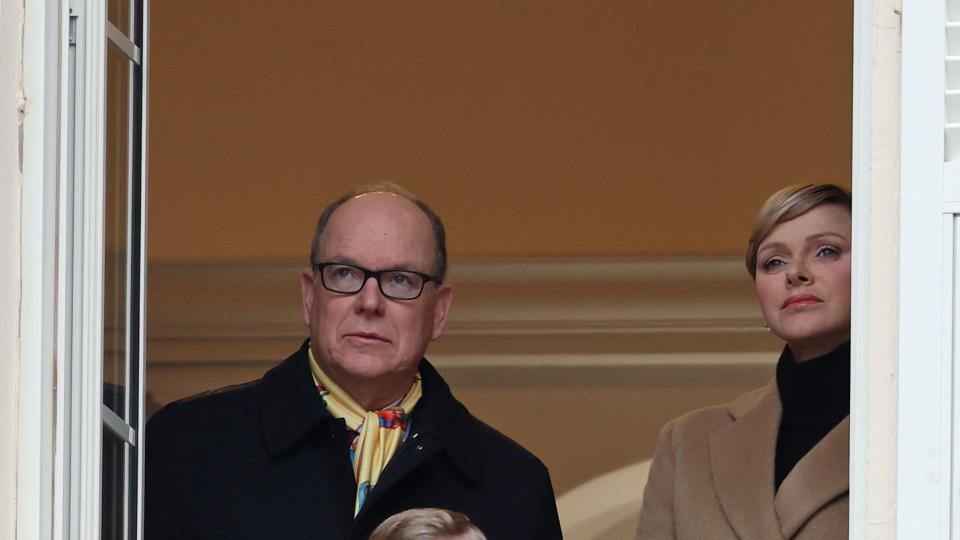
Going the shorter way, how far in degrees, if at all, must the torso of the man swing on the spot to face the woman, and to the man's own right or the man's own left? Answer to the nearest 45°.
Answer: approximately 90° to the man's own left

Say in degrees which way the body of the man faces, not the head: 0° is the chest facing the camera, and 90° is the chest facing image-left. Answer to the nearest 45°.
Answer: approximately 0°
